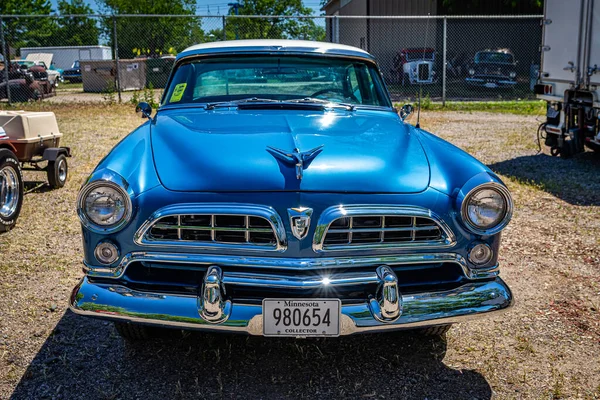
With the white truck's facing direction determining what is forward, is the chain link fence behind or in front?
in front

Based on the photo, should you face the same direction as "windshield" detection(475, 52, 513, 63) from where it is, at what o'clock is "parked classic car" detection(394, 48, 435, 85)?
The parked classic car is roughly at 4 o'clock from the windshield.

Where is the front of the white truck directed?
away from the camera

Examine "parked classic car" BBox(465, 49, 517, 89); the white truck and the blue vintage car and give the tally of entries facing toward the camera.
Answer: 2

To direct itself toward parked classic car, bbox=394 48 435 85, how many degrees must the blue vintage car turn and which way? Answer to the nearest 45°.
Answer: approximately 180°

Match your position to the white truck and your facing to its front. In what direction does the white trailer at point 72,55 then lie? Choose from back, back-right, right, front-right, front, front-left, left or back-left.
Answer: front-left

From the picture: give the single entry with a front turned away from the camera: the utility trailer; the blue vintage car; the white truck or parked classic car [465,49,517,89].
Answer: the white truck

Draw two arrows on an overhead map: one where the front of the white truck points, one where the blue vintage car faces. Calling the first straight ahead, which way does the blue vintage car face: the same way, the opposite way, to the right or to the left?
the opposite way

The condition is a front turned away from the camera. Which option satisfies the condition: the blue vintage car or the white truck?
the white truck

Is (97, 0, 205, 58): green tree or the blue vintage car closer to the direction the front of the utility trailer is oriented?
the blue vintage car

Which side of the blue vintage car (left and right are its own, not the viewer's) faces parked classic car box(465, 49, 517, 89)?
back

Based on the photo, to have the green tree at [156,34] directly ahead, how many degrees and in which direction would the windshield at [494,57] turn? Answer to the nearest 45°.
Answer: approximately 90° to its right
